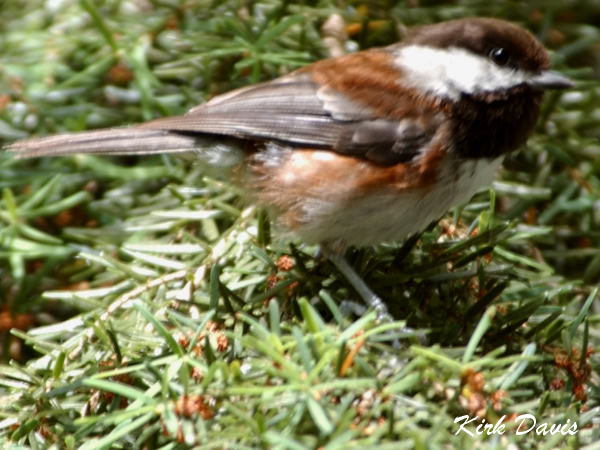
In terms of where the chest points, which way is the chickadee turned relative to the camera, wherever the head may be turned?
to the viewer's right
